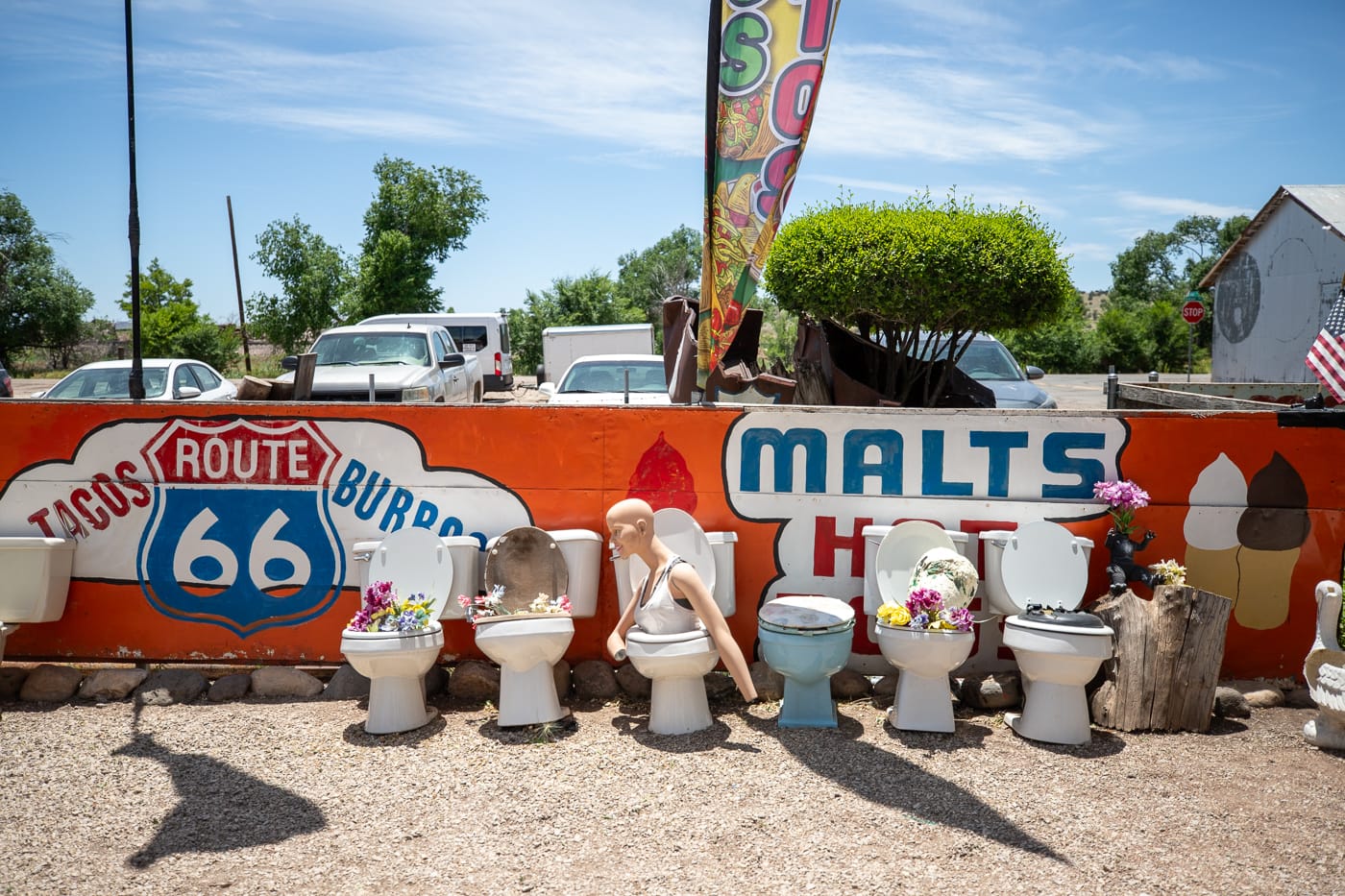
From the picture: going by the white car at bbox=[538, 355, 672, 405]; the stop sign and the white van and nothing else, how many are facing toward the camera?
2

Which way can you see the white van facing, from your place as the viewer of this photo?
facing to the left of the viewer

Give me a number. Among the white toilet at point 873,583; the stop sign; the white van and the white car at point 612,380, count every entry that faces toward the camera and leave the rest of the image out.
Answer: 3

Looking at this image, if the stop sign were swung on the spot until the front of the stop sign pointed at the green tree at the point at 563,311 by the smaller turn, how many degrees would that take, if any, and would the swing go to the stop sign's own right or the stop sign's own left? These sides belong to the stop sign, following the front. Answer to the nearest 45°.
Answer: approximately 90° to the stop sign's own right

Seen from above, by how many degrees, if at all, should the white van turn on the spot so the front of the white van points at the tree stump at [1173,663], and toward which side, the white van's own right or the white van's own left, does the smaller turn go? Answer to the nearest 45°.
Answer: approximately 90° to the white van's own left

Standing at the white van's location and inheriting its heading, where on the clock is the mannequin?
The mannequin is roughly at 9 o'clock from the white van.

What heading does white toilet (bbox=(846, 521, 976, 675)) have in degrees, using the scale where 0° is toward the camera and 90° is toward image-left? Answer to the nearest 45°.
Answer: approximately 0°
